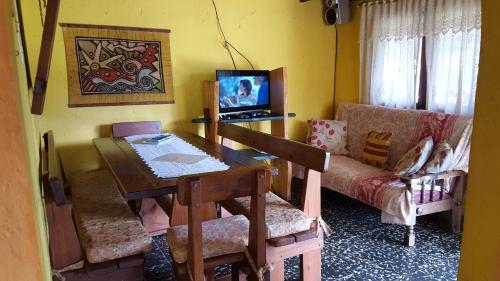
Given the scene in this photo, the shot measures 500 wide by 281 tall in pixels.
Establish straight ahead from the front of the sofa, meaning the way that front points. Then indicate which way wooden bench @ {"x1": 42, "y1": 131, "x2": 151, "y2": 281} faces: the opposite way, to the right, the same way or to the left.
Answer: the opposite way

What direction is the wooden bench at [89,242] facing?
to the viewer's right

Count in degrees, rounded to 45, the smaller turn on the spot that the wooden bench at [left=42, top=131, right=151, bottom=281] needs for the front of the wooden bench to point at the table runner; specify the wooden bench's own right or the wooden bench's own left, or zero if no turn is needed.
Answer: approximately 45° to the wooden bench's own left

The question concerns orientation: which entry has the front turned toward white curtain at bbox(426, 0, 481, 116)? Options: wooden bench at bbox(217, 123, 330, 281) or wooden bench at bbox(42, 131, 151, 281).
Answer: the wooden bench at bbox(42, 131, 151, 281)

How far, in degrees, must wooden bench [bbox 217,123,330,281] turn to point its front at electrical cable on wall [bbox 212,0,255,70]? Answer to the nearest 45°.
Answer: approximately 135° to its right

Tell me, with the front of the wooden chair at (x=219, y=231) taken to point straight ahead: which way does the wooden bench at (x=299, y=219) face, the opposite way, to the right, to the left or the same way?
to the left

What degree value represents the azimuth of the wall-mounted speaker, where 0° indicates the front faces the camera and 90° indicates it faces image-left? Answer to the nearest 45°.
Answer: approximately 45°

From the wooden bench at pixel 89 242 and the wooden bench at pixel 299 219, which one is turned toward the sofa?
the wooden bench at pixel 89 242

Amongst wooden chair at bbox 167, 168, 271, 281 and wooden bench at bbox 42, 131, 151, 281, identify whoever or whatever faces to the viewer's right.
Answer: the wooden bench

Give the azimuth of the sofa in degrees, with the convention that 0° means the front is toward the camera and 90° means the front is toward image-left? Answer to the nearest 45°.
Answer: approximately 45°

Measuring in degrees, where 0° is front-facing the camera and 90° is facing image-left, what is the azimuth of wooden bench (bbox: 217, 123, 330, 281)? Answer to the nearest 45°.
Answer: approximately 45°

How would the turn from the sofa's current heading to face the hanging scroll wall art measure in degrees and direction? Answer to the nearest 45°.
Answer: approximately 45° to its right

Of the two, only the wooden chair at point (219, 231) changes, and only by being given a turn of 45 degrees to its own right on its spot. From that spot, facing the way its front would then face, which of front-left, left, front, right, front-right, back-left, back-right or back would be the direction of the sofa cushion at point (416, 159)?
front-right
